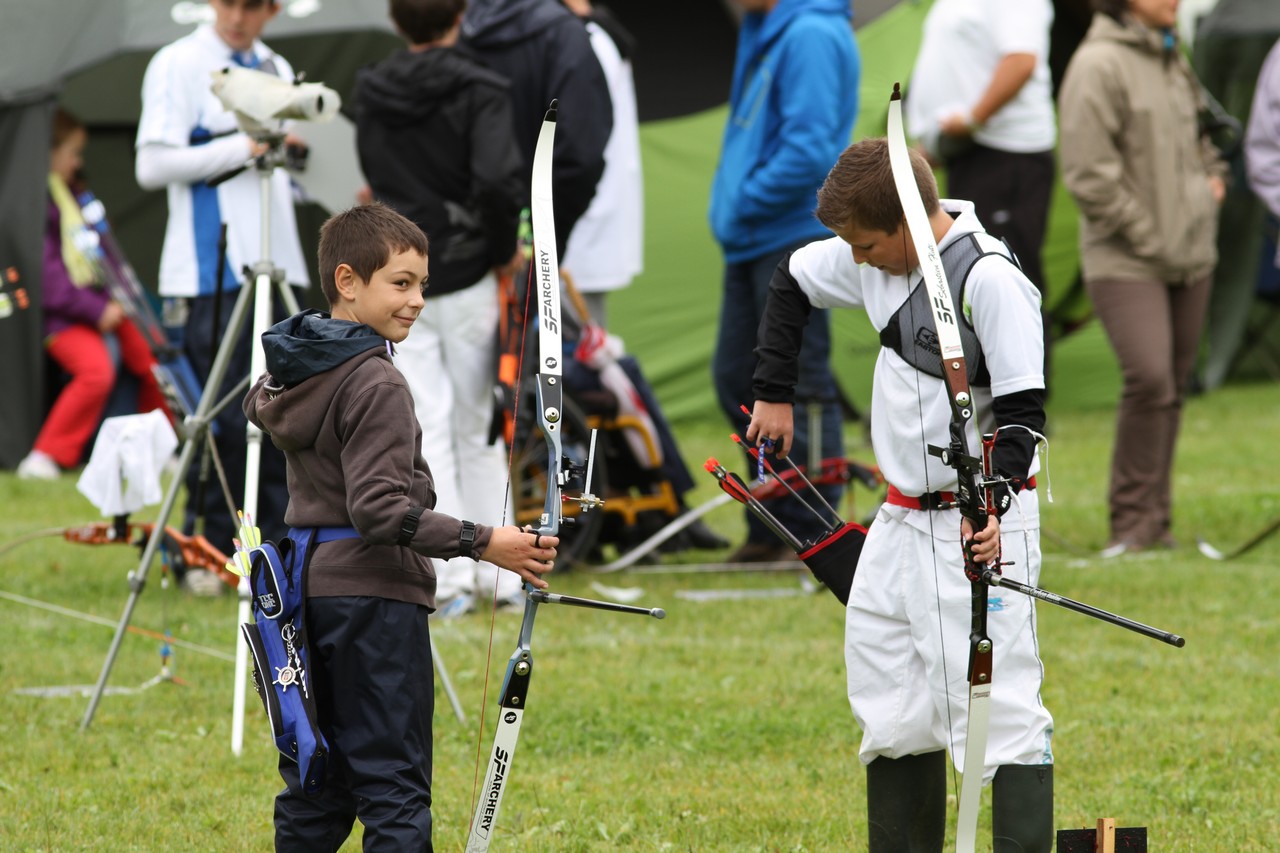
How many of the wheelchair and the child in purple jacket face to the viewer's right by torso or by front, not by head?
2

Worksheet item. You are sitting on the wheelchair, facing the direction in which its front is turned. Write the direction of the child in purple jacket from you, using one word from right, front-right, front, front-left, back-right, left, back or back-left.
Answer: back-left

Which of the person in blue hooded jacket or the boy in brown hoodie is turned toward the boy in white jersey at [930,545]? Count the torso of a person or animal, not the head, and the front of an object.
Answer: the boy in brown hoodie

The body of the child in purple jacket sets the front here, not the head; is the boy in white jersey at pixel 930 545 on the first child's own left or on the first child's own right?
on the first child's own right

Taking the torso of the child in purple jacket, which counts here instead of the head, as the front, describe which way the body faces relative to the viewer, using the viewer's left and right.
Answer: facing to the right of the viewer

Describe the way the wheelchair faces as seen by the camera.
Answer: facing to the right of the viewer

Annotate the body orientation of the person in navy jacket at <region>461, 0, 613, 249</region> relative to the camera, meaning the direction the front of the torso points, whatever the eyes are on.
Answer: away from the camera

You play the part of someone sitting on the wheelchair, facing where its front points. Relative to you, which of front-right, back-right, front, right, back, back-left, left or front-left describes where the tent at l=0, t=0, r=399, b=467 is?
back-left

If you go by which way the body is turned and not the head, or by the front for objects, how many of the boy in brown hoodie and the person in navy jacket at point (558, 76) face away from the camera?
1

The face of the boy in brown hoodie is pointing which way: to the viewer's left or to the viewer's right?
to the viewer's right

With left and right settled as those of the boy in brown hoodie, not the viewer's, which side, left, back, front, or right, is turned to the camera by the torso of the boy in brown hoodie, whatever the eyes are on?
right
